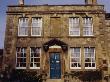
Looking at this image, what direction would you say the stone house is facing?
toward the camera
